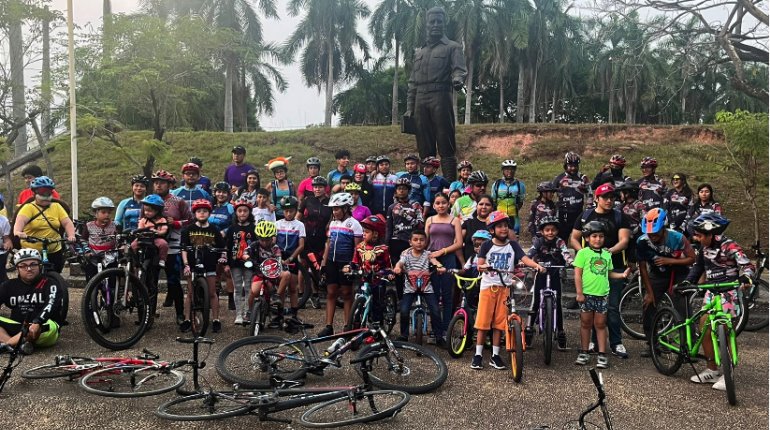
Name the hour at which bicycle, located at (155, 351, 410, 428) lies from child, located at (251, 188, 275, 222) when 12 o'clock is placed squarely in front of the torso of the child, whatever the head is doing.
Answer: The bicycle is roughly at 12 o'clock from the child.

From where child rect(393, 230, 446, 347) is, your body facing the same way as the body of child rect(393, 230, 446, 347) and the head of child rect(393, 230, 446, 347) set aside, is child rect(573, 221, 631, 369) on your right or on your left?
on your left

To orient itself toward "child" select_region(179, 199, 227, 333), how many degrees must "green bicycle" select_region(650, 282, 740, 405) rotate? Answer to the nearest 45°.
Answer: approximately 135° to its right

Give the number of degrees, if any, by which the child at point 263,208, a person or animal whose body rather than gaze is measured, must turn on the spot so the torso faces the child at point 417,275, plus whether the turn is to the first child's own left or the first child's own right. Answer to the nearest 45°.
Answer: approximately 45° to the first child's own left

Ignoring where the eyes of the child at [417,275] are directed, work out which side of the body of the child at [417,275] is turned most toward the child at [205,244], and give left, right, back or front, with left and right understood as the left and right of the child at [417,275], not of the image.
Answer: right

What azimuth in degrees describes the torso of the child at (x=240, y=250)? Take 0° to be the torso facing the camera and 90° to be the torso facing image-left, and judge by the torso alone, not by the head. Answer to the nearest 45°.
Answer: approximately 0°

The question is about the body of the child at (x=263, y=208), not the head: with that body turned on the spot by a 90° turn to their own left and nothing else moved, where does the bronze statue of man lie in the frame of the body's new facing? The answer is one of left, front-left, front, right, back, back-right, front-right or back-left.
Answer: front-left

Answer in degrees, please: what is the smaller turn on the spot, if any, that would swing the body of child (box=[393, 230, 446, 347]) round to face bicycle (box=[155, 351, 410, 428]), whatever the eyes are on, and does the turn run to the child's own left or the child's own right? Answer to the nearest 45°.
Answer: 0° — they already face it

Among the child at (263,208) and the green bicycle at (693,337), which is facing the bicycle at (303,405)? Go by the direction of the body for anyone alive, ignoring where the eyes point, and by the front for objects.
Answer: the child

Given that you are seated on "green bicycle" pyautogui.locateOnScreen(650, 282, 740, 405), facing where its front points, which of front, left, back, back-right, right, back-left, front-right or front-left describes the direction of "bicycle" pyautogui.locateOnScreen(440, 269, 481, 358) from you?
back-right
